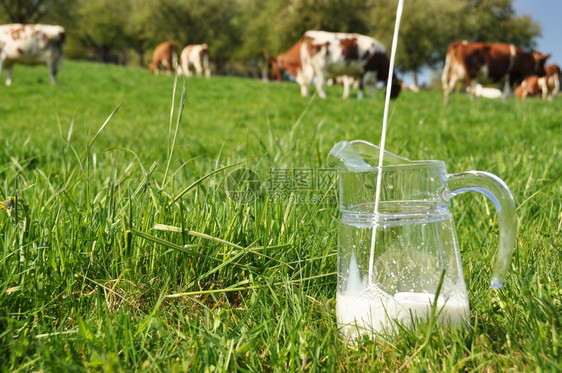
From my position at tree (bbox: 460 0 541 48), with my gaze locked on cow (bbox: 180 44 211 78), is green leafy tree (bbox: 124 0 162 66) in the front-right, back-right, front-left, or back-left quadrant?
front-right

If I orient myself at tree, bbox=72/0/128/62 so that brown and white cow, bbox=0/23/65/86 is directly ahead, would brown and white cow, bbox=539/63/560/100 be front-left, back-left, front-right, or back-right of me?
front-left
